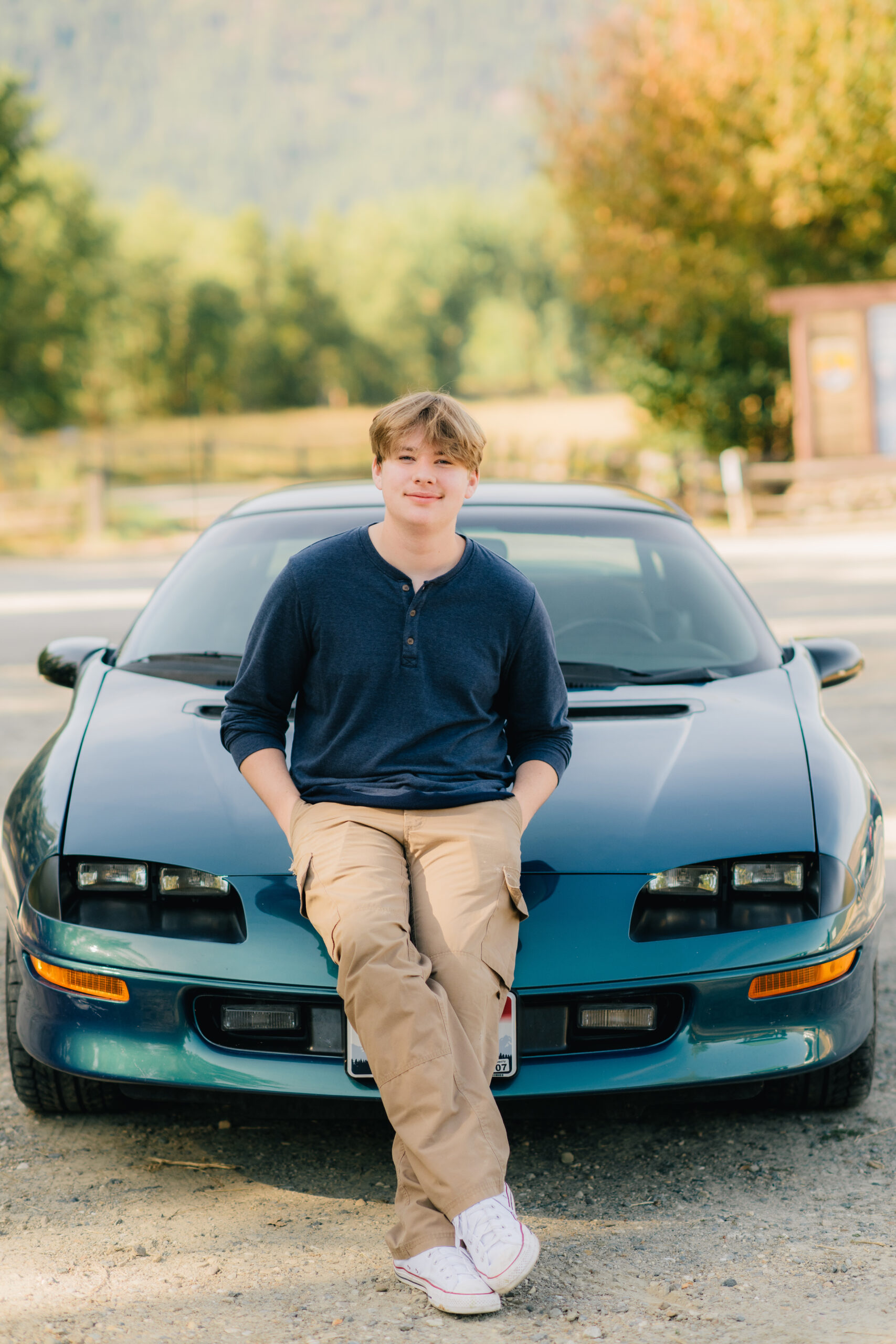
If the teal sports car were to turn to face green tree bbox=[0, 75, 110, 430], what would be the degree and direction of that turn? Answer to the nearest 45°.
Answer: approximately 180°

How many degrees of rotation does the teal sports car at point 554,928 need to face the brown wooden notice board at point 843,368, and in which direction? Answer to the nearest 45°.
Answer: approximately 180°

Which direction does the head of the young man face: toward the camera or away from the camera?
toward the camera

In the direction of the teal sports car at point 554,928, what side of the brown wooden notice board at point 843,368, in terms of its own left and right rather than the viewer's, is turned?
front

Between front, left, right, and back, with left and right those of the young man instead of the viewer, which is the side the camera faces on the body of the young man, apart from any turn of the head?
front

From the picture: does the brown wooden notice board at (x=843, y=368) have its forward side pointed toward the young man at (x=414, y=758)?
yes

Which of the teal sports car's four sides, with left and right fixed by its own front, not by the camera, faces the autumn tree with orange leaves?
back

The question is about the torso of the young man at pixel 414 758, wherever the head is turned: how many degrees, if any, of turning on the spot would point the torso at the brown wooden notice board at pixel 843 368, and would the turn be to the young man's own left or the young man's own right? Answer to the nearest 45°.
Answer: approximately 180°

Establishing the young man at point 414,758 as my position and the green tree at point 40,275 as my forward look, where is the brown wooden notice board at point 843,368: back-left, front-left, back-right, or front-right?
front-right

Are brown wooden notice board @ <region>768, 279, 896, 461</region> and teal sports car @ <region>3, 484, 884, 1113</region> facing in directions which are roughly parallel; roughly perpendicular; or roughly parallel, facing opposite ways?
roughly parallel

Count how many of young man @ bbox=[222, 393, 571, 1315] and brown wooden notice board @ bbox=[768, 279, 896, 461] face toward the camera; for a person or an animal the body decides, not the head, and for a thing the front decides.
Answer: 2

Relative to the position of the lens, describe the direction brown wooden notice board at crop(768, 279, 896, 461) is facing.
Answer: facing the viewer

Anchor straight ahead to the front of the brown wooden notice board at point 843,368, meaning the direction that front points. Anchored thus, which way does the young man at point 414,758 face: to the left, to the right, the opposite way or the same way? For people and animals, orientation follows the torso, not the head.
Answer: the same way
